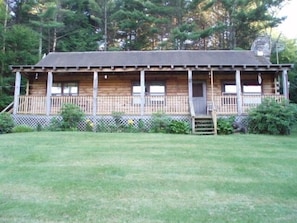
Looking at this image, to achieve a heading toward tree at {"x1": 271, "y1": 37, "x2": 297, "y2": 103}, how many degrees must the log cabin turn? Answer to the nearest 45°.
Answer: approximately 135° to its left

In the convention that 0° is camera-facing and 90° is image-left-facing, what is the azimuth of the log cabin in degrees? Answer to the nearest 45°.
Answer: approximately 0°

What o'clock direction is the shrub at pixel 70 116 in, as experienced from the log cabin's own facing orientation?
The shrub is roughly at 2 o'clock from the log cabin.

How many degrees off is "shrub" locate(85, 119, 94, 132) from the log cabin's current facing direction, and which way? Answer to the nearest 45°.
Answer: approximately 45° to its right

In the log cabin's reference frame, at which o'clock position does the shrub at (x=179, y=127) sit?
The shrub is roughly at 11 o'clock from the log cabin.
